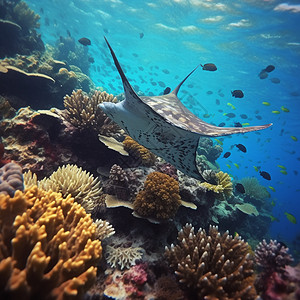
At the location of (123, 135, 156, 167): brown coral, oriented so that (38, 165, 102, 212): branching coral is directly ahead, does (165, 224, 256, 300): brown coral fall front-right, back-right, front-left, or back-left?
front-left

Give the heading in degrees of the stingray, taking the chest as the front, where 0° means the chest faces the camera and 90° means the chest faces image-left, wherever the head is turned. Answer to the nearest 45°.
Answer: approximately 90°

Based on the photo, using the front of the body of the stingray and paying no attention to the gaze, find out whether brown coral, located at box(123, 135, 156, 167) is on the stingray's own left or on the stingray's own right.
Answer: on the stingray's own right

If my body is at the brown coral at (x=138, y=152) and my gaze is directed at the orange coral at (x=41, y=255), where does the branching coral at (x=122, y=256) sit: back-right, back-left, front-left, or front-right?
front-left

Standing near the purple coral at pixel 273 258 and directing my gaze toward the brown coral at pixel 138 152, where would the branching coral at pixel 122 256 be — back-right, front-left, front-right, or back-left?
front-left
